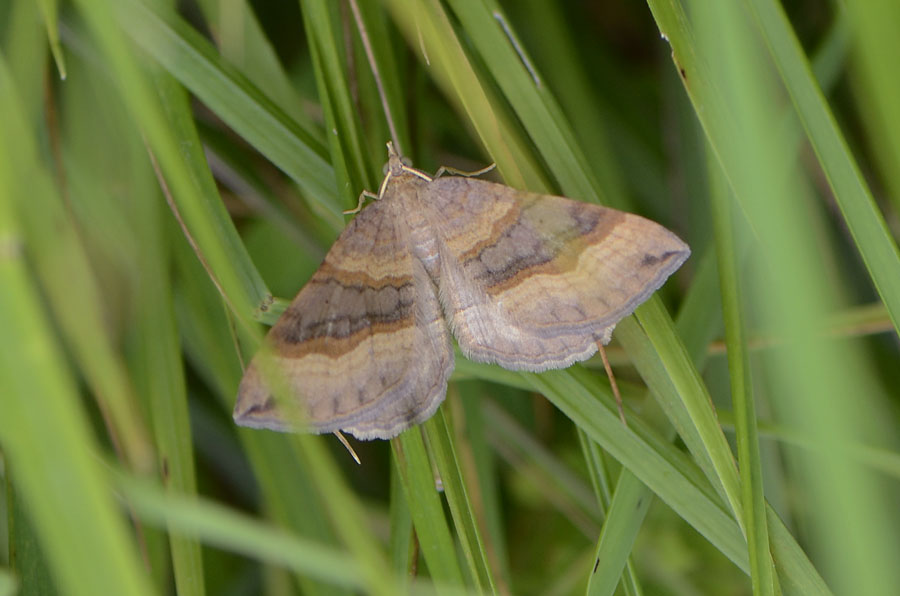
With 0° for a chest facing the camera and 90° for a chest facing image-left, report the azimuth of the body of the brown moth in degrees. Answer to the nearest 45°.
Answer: approximately 180°

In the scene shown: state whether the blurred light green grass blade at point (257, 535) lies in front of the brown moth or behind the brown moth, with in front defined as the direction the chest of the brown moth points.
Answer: behind
